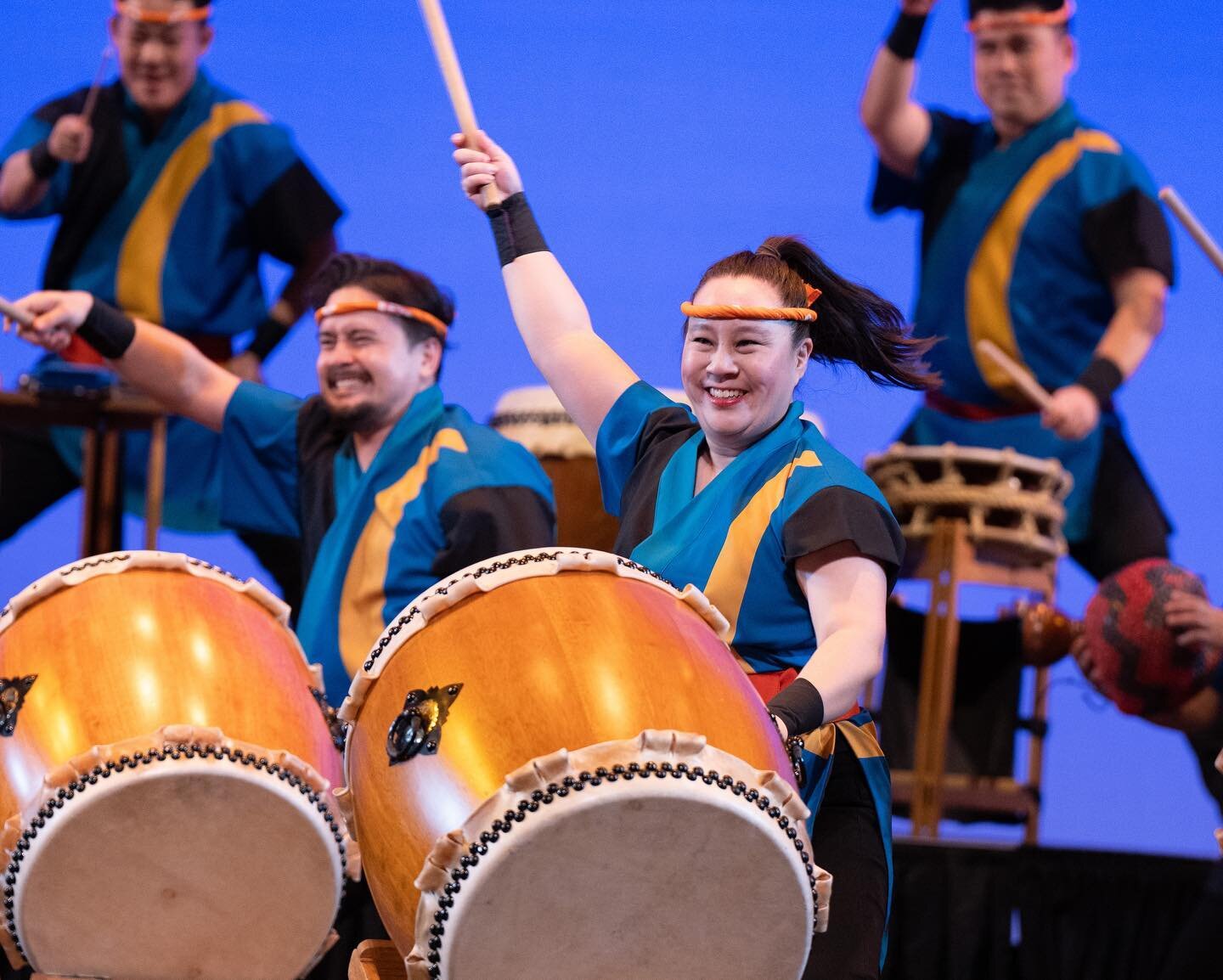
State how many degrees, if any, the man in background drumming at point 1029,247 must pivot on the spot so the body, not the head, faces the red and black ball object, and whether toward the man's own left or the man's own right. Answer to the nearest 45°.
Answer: approximately 45° to the man's own left

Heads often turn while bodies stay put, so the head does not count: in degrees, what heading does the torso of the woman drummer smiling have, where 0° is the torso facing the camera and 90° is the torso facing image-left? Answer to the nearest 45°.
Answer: approximately 45°

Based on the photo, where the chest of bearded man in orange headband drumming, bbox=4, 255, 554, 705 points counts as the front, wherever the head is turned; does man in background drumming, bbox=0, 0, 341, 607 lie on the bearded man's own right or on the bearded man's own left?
on the bearded man's own right

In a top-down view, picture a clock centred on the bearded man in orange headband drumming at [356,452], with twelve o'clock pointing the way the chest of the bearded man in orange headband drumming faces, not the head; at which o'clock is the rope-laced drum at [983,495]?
The rope-laced drum is roughly at 7 o'clock from the bearded man in orange headband drumming.

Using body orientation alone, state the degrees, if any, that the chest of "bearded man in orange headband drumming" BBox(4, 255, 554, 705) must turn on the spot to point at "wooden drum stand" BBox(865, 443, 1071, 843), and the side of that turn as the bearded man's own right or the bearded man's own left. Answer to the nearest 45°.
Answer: approximately 135° to the bearded man's own left

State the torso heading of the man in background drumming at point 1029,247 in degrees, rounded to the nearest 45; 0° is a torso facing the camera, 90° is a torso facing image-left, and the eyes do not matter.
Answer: approximately 45°

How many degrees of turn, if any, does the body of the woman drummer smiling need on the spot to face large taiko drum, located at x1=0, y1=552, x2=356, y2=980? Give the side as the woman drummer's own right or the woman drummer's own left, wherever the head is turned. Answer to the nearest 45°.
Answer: approximately 45° to the woman drummer's own right
